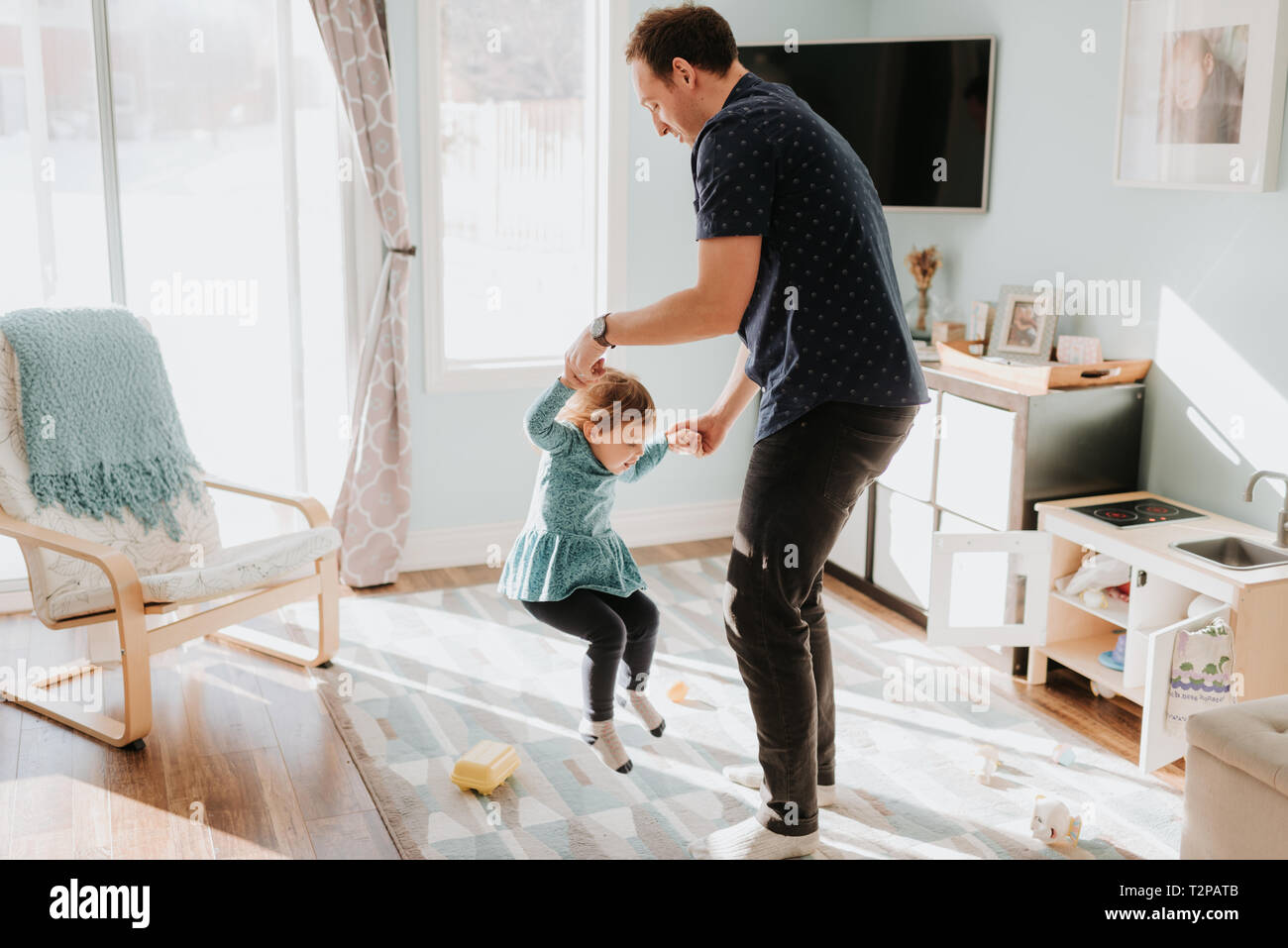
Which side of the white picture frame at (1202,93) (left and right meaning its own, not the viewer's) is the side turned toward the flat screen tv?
right

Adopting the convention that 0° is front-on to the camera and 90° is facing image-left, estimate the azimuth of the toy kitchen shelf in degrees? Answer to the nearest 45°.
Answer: approximately 45°

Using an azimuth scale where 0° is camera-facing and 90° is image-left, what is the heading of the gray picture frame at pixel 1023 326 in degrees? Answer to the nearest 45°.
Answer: approximately 0°

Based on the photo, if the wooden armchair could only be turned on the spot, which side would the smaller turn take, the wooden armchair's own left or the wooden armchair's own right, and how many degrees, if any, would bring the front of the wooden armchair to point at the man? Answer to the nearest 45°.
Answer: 0° — it already faces them

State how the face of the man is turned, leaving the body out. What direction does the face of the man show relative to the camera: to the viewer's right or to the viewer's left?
to the viewer's left

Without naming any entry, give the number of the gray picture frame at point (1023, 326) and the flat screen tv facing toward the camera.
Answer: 2

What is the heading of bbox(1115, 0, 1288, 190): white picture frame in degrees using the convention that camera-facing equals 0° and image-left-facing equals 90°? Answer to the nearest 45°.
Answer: approximately 45°

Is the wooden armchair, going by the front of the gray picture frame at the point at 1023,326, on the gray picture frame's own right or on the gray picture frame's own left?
on the gray picture frame's own right

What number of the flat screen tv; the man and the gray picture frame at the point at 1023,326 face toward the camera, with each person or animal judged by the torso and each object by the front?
2
